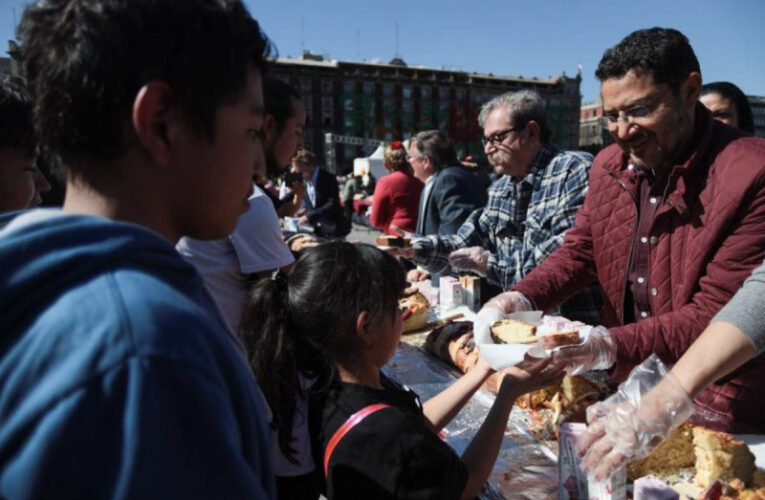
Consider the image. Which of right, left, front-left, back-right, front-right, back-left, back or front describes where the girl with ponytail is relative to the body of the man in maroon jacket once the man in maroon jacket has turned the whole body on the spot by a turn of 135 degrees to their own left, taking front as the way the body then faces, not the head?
back-right

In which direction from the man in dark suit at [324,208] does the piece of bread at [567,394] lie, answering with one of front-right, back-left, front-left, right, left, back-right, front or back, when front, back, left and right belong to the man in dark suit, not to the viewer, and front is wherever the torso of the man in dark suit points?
front-left

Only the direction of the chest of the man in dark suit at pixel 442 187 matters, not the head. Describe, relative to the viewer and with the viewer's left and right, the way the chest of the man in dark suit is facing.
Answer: facing to the left of the viewer

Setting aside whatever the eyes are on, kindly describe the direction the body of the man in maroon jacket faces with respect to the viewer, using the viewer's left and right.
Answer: facing the viewer and to the left of the viewer

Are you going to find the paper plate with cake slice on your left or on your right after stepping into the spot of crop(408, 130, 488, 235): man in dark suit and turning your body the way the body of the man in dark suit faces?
on your left

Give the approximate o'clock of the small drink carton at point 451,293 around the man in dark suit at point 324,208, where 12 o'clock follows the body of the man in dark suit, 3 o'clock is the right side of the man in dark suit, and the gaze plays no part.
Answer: The small drink carton is roughly at 10 o'clock from the man in dark suit.

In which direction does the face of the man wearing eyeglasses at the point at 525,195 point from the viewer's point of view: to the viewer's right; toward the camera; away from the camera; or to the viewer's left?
to the viewer's left

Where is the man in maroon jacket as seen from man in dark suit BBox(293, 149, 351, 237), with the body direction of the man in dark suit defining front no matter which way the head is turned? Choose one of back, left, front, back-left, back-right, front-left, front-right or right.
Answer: front-left
